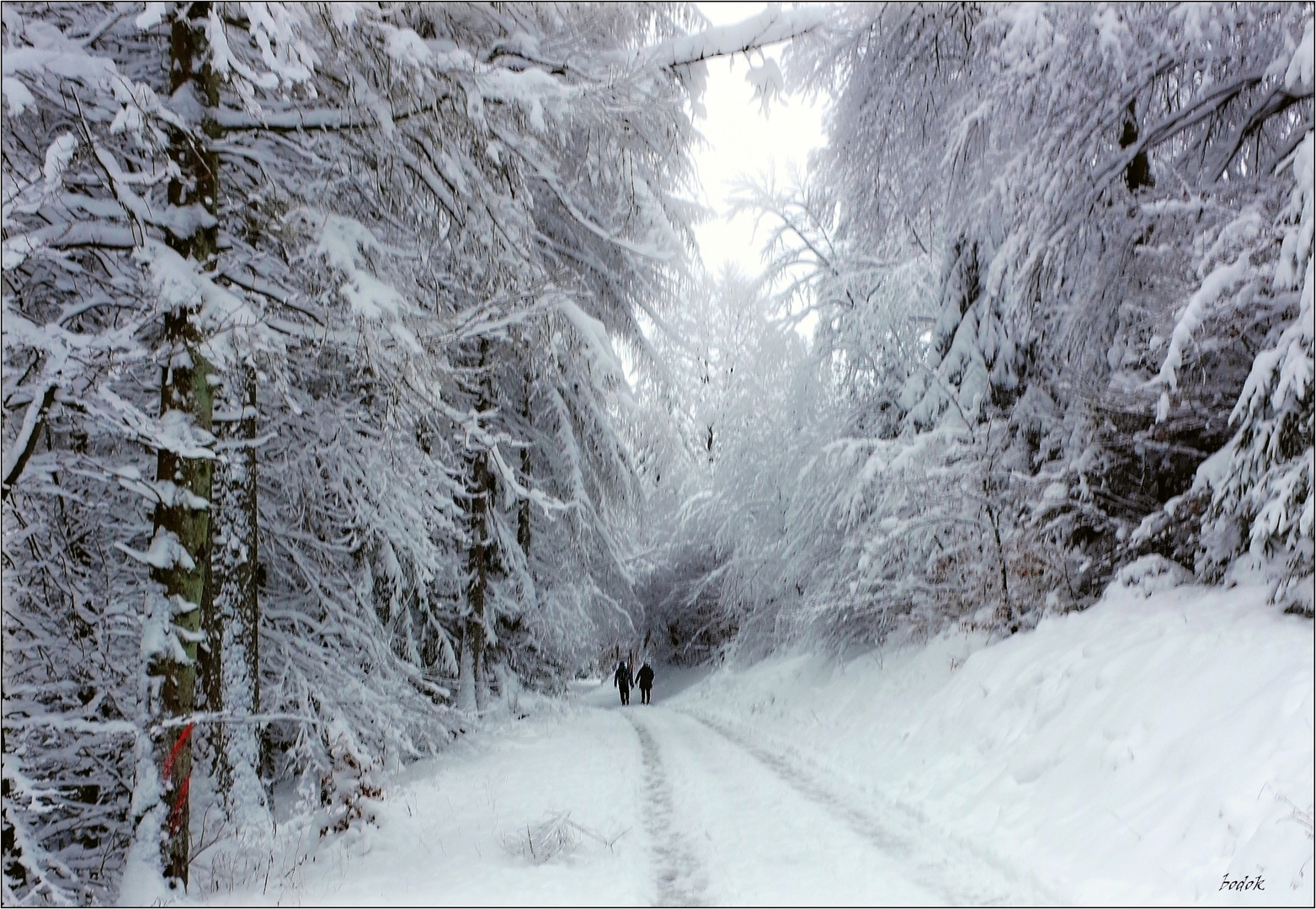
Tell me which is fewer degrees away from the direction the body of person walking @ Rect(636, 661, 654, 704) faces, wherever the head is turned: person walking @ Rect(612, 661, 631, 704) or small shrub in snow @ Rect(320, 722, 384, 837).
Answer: the person walking

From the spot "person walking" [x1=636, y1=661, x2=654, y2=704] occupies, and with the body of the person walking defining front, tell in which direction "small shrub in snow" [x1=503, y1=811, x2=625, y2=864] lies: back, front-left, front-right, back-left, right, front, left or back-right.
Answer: back

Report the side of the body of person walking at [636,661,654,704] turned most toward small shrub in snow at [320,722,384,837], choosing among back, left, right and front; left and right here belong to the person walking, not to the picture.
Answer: back

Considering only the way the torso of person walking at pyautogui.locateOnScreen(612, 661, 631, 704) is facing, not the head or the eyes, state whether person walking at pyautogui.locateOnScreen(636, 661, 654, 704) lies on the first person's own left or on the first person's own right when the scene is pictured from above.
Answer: on the first person's own right

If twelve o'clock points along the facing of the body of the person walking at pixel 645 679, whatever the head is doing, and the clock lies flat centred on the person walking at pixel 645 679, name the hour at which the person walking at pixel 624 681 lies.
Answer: the person walking at pixel 624 681 is roughly at 9 o'clock from the person walking at pixel 645 679.

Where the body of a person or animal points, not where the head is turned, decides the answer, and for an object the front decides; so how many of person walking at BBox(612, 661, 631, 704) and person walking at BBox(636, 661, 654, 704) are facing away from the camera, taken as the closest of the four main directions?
2

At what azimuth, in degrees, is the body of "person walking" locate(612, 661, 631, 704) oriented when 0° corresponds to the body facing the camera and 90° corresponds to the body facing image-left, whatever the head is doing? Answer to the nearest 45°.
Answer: approximately 180°

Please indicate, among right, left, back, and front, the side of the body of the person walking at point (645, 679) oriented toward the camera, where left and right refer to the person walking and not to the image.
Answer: back

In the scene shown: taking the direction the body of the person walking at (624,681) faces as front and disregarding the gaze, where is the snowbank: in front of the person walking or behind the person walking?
behind
